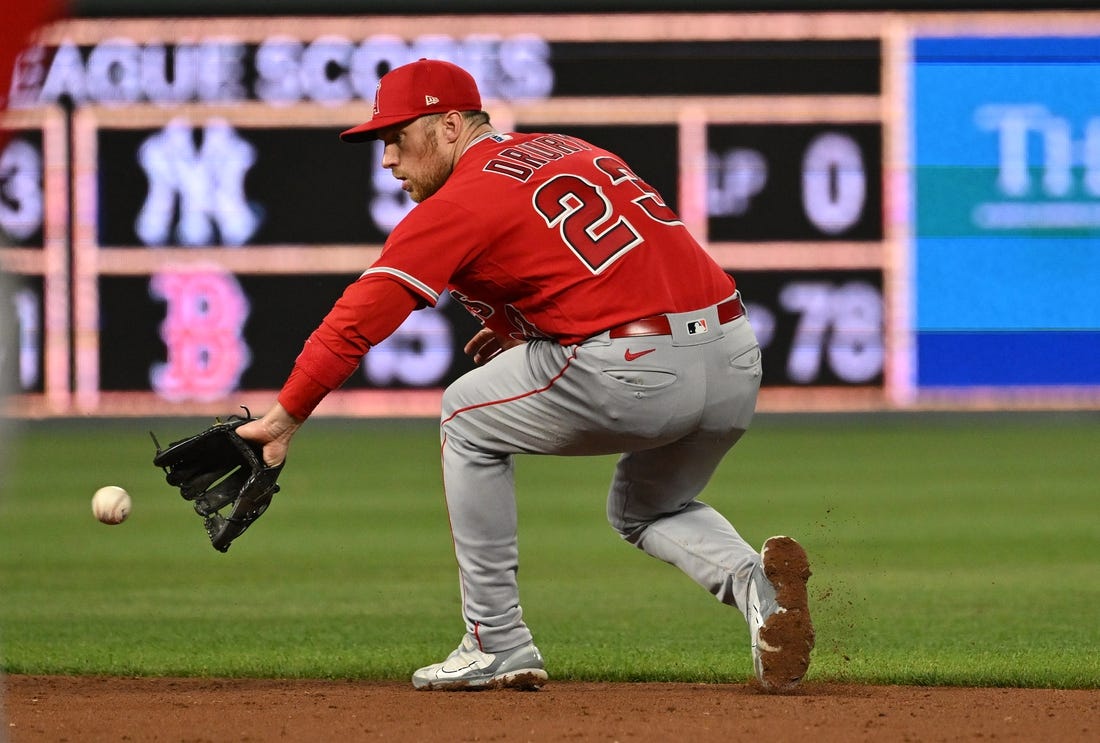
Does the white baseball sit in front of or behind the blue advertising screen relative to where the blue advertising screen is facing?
in front

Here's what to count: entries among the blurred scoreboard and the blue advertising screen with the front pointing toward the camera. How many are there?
2

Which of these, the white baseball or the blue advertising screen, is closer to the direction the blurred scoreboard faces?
the white baseball

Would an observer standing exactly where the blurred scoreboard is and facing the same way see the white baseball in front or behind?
in front

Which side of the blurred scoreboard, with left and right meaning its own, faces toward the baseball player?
front

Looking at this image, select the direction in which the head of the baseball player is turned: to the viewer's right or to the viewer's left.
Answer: to the viewer's left

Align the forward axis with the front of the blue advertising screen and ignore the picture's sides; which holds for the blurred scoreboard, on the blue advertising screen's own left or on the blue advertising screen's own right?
on the blue advertising screen's own right

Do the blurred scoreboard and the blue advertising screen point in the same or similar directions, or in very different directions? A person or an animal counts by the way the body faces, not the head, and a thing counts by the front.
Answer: same or similar directions

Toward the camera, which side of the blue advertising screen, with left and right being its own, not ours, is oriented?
front

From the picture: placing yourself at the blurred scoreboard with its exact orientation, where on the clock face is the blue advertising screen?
The blue advertising screen is roughly at 9 o'clock from the blurred scoreboard.
